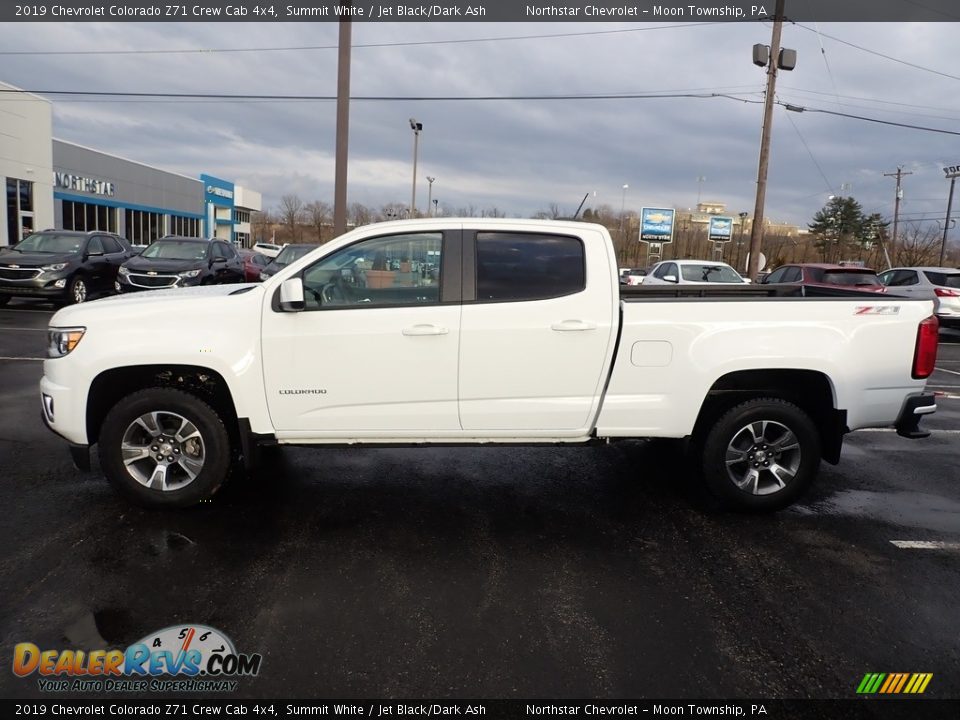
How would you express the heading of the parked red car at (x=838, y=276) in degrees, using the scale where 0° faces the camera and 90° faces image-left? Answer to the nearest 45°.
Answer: approximately 135°

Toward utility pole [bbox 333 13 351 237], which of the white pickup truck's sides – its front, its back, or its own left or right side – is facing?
right

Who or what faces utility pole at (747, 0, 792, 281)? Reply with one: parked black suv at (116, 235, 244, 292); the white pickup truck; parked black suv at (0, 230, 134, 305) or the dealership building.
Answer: the dealership building

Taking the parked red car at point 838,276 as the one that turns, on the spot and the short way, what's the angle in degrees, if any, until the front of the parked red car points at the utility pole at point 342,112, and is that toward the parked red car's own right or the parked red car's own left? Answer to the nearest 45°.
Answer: approximately 90° to the parked red car's own left

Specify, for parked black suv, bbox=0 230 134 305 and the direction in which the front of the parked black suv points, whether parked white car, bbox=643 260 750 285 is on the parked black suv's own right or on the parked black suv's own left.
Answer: on the parked black suv's own left

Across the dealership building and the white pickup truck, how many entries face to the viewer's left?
1

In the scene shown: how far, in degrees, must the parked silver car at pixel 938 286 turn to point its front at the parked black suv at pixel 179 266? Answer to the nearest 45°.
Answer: approximately 90° to its left

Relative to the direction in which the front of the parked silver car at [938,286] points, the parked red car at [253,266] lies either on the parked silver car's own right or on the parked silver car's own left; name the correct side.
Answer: on the parked silver car's own left

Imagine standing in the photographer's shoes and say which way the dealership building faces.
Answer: facing the viewer and to the right of the viewer

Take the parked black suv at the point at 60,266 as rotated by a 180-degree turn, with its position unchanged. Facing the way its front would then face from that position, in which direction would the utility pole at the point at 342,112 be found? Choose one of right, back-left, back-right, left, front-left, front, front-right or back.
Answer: right

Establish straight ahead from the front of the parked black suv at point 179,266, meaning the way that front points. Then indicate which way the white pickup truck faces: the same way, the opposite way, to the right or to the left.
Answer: to the right

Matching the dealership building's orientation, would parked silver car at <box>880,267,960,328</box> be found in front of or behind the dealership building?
in front

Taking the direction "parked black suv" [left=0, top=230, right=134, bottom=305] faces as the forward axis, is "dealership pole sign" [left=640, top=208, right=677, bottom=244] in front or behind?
behind

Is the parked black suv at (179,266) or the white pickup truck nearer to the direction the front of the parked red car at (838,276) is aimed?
the parked black suv

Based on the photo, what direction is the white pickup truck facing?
to the viewer's left

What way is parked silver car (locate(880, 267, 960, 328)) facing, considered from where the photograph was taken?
facing away from the viewer and to the left of the viewer
